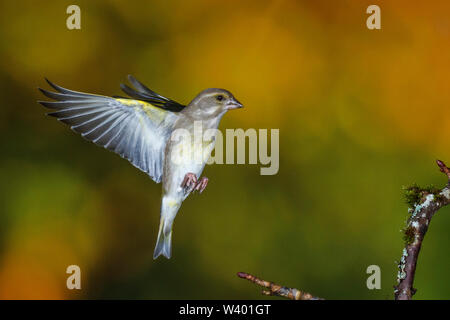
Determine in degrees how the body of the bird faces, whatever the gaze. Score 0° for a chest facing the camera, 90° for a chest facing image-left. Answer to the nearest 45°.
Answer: approximately 270°

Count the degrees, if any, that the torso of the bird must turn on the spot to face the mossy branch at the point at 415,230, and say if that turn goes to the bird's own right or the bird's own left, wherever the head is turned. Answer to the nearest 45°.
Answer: approximately 45° to the bird's own right
